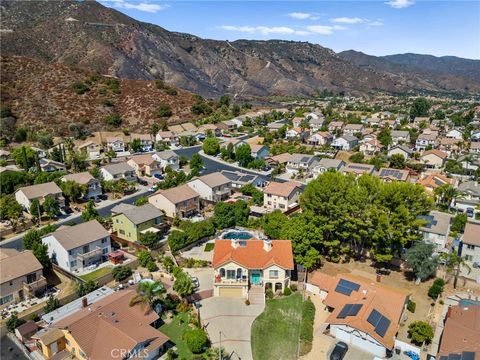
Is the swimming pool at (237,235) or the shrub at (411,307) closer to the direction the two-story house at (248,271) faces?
the shrub

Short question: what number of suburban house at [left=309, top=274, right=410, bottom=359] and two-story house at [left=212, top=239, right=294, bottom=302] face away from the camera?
0

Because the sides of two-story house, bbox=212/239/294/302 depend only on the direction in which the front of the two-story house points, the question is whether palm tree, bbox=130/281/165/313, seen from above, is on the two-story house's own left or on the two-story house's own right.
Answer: on the two-story house's own right

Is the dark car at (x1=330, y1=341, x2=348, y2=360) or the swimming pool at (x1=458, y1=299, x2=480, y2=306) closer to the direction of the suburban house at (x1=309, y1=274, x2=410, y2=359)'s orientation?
the dark car

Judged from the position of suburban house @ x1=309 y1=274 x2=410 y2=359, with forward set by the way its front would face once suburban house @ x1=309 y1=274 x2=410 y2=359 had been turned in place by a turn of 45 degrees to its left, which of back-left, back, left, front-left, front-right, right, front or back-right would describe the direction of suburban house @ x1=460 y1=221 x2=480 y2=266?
back-left

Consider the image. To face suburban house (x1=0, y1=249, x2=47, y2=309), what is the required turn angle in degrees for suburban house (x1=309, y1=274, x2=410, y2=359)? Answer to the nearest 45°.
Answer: approximately 45° to its right

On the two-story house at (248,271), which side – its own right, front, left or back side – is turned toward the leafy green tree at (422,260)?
left

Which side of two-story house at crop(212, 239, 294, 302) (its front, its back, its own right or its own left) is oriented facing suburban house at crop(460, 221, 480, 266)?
left

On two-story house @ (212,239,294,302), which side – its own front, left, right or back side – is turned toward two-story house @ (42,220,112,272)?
right

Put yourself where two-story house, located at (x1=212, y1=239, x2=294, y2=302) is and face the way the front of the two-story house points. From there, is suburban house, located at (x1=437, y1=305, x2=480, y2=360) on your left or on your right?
on your left

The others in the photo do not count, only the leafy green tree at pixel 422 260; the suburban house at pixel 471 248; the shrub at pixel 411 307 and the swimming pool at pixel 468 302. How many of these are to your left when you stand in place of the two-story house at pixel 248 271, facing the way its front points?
4
